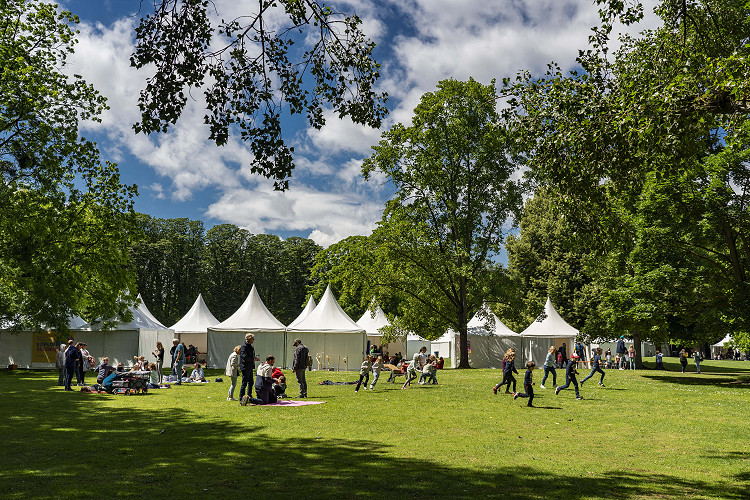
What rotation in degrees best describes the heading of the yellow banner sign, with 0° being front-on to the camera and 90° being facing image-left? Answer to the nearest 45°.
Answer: approximately 0°

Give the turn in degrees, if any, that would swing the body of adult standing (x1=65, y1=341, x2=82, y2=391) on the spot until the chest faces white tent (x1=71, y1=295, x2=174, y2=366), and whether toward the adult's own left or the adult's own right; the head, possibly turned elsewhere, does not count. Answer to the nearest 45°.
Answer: approximately 90° to the adult's own left

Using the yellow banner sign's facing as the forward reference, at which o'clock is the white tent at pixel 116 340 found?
The white tent is roughly at 10 o'clock from the yellow banner sign.

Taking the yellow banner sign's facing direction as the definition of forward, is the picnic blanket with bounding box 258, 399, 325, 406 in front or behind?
in front

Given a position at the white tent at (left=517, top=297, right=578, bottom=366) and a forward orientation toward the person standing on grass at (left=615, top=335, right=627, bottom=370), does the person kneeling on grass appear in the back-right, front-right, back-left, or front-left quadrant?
back-right
